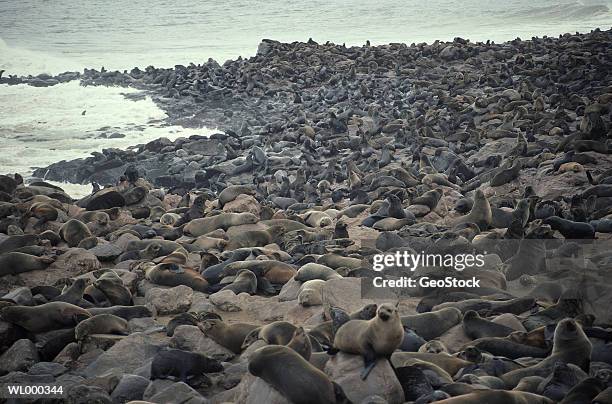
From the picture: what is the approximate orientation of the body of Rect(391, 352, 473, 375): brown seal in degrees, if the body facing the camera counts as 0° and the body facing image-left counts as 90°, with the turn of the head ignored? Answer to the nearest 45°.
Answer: approximately 270°

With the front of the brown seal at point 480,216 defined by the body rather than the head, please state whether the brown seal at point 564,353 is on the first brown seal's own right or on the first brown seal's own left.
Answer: on the first brown seal's own right

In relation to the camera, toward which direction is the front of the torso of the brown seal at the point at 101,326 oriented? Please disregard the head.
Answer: to the viewer's left

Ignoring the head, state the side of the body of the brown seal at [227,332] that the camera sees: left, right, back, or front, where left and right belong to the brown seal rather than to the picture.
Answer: left

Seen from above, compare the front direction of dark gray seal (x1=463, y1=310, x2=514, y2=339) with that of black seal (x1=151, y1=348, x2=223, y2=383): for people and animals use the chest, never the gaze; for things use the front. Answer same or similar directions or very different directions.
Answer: very different directions

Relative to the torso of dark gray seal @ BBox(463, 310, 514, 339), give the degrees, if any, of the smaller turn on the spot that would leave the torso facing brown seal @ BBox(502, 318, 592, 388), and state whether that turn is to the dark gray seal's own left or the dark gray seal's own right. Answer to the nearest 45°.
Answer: approximately 135° to the dark gray seal's own left
